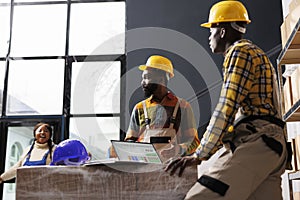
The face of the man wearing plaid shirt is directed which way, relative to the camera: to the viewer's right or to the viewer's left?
to the viewer's left

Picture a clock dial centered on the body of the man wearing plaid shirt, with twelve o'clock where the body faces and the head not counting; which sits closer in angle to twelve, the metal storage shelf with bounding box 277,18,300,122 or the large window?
the large window

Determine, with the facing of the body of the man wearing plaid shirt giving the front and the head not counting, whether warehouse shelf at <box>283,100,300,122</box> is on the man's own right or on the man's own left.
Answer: on the man's own right

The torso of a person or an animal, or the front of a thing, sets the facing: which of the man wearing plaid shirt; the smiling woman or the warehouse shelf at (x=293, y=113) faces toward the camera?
the smiling woman

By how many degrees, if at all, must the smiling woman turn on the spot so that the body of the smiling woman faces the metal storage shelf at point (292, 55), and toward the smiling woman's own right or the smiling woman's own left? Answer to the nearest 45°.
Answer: approximately 45° to the smiling woman's own left

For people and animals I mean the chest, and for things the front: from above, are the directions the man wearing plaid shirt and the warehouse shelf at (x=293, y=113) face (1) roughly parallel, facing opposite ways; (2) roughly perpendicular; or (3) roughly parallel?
roughly parallel

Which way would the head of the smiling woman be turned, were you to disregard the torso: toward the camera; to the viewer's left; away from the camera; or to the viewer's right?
toward the camera

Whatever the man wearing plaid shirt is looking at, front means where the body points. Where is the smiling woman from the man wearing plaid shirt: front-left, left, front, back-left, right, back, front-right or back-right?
front-right

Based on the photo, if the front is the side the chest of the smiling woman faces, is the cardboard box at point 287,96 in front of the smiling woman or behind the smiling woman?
in front

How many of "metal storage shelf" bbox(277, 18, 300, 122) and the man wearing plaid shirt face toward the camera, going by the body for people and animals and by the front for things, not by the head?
0

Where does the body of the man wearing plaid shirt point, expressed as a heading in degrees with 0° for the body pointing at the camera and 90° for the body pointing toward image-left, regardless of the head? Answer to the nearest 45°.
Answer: approximately 90°

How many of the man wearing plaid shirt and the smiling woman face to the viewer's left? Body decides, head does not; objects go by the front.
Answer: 1

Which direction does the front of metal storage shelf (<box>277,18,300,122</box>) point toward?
to the viewer's left

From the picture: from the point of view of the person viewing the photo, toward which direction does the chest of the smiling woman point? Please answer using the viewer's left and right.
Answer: facing the viewer
